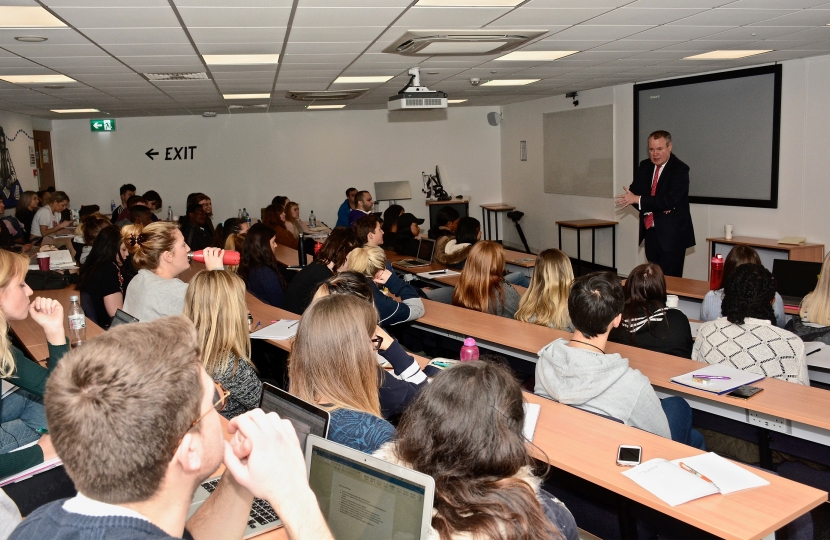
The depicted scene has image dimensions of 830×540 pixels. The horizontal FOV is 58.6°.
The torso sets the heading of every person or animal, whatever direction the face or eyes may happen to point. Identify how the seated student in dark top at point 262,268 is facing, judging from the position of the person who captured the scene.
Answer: facing away from the viewer and to the right of the viewer

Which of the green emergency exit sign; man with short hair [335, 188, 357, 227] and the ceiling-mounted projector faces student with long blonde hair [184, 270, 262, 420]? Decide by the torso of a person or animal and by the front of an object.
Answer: the green emergency exit sign

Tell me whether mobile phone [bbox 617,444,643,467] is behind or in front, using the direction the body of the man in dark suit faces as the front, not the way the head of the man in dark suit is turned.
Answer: in front

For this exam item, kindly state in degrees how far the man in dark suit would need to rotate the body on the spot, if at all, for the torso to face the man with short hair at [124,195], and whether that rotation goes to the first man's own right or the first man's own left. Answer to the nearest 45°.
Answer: approximately 45° to the first man's own right

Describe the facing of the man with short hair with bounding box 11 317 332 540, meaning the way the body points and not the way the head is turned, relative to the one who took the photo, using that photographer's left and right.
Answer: facing away from the viewer and to the right of the viewer

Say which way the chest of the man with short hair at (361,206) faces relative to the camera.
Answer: to the viewer's right

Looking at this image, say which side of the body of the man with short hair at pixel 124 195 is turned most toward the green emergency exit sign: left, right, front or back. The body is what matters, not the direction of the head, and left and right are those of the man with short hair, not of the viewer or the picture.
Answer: left

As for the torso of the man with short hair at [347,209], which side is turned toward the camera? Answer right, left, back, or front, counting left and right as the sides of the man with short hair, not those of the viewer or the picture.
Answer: right

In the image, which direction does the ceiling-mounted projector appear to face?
to the viewer's right

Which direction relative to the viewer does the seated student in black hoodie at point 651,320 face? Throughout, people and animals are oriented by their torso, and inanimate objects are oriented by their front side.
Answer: away from the camera

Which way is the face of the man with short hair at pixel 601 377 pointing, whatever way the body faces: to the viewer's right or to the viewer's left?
to the viewer's right

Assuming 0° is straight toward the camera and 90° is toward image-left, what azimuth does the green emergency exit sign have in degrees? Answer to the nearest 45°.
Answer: approximately 0°

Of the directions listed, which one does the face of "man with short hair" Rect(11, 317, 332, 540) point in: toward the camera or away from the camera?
away from the camera

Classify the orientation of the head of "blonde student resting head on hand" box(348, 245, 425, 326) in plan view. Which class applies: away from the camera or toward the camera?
away from the camera

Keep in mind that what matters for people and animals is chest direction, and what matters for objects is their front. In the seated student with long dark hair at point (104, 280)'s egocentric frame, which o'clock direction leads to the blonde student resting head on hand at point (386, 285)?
The blonde student resting head on hand is roughly at 1 o'clock from the seated student with long dark hair.

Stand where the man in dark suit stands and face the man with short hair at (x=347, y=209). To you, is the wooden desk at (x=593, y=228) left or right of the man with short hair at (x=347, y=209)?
right
